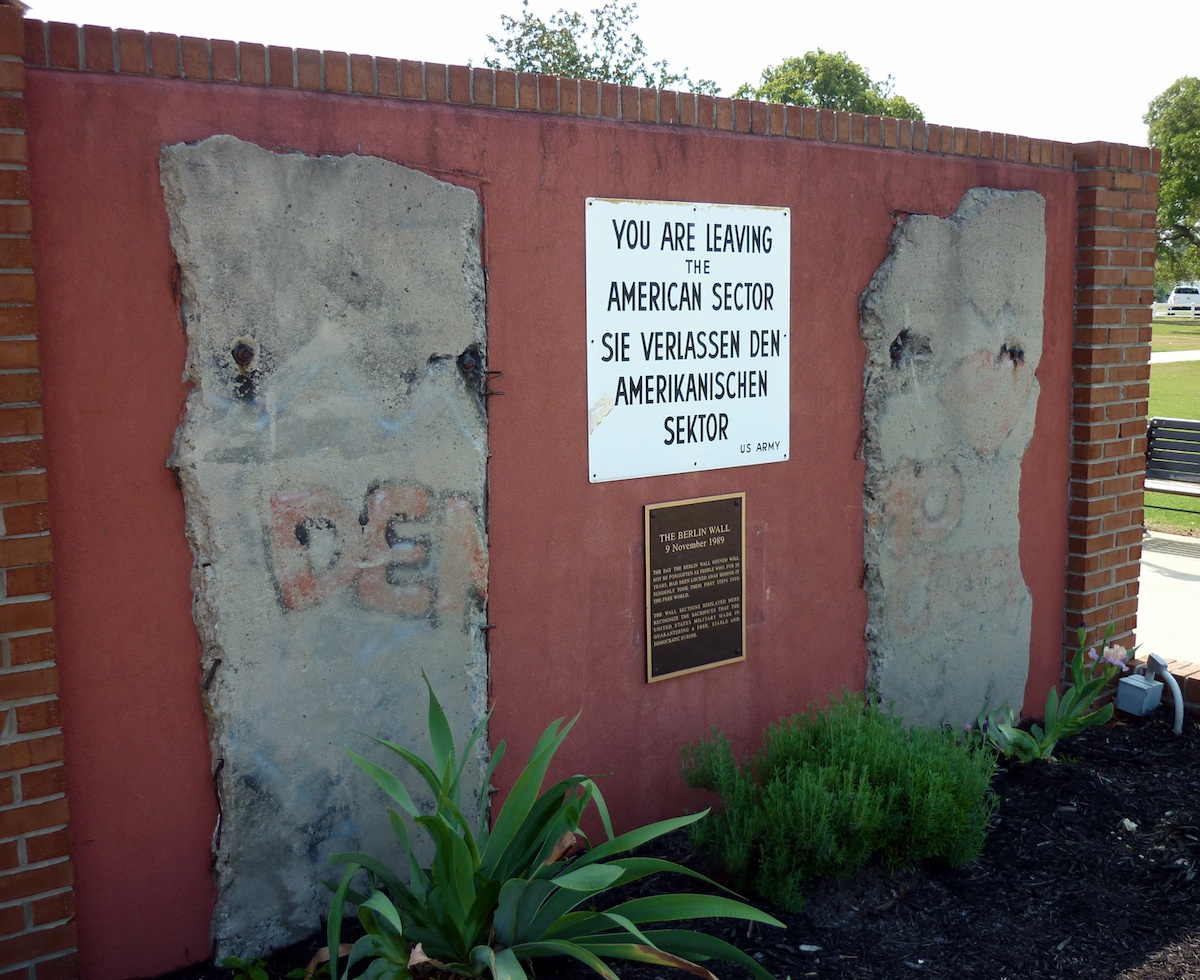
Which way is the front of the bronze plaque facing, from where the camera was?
facing the viewer and to the right of the viewer

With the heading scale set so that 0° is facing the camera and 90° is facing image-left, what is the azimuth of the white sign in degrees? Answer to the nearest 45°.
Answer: approximately 315°

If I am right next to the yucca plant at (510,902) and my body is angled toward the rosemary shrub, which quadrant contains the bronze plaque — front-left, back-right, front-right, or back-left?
front-left

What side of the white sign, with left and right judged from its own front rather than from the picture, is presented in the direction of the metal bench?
left

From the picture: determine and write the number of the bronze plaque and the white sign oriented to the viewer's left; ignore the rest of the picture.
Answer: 0

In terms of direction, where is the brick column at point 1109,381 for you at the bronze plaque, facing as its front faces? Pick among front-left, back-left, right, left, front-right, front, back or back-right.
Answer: left

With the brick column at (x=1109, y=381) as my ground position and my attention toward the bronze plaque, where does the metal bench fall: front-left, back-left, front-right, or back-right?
back-right

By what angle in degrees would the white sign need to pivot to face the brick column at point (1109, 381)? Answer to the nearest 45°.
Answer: approximately 90° to its left

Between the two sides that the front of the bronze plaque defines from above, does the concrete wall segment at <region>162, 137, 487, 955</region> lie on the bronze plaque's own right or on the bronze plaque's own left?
on the bronze plaque's own right

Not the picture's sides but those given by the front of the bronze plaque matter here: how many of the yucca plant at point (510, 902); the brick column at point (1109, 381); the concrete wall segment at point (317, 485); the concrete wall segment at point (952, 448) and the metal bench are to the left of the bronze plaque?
3

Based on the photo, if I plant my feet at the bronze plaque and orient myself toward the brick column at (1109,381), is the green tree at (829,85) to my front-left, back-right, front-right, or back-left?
front-left
